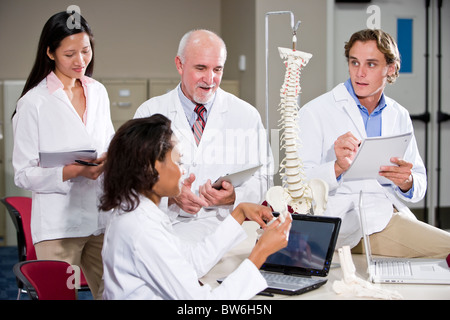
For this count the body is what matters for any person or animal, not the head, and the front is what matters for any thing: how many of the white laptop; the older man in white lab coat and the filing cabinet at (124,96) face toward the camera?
2

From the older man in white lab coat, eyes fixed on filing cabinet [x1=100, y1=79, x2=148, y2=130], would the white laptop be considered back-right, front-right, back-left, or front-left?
back-right

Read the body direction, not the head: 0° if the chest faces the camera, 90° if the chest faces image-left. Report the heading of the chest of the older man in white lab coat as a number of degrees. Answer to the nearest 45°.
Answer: approximately 0°

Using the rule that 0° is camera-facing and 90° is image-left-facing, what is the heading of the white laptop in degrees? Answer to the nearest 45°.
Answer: approximately 270°

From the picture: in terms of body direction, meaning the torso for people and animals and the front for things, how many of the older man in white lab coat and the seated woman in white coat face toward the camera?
1

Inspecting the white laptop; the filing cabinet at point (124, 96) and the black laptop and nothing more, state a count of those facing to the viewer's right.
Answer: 1

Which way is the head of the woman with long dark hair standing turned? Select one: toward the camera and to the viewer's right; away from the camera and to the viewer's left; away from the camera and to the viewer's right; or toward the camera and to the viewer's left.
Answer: toward the camera and to the viewer's right

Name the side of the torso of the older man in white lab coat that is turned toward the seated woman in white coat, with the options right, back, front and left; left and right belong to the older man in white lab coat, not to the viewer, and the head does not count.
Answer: front

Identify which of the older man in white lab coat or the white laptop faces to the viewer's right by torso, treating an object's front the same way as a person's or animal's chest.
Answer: the white laptop

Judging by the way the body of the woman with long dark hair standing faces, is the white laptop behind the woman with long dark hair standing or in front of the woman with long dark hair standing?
in front
